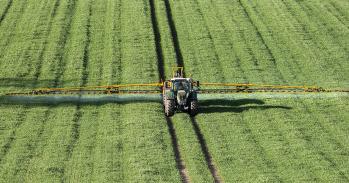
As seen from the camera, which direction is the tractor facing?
toward the camera
